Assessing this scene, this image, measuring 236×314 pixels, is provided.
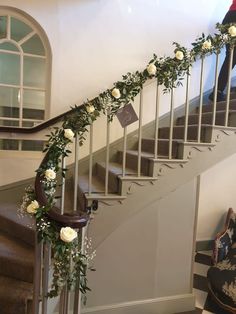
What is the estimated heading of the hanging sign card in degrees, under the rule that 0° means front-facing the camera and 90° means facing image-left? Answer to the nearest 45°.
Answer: approximately 0°

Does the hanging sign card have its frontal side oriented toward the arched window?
no
